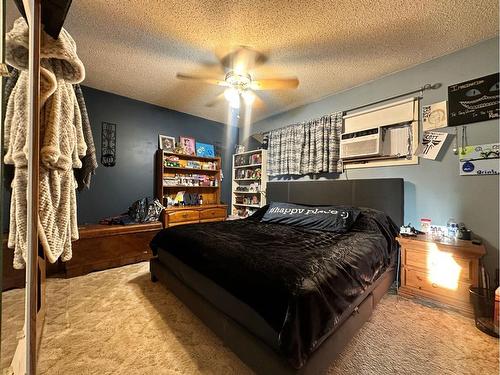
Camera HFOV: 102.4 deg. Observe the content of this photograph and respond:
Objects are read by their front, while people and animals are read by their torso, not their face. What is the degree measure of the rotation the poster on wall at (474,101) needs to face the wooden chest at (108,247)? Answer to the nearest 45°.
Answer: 0° — it already faces it

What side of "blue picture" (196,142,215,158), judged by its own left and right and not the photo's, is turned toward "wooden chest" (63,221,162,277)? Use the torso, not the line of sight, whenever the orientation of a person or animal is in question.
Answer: right

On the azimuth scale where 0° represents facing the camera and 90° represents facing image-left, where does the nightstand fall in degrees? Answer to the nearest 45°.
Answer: approximately 45°

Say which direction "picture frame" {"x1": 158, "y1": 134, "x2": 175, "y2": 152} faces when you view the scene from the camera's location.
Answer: facing the viewer and to the right of the viewer

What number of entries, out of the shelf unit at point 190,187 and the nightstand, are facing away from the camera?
0

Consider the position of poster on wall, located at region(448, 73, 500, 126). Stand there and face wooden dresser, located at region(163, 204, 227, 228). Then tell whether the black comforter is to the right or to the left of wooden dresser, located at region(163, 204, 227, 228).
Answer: left

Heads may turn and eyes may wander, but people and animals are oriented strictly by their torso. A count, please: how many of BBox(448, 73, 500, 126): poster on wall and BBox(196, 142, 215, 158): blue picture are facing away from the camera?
0

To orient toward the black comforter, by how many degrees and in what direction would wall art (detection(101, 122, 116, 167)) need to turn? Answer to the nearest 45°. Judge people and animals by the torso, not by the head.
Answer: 0° — it already faces it

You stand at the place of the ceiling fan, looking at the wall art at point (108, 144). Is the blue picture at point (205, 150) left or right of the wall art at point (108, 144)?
right

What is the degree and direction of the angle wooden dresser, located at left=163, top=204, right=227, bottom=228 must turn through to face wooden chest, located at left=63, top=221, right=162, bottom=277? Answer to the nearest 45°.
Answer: approximately 90° to its right

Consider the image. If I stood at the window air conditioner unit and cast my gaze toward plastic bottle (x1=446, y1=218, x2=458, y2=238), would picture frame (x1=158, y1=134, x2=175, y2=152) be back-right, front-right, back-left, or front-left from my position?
back-right

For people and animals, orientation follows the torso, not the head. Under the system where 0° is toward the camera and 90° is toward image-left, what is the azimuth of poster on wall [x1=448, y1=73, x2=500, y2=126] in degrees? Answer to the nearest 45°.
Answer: approximately 45°

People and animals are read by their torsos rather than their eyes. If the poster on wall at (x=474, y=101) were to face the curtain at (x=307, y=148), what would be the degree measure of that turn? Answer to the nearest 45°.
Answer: approximately 45° to its right

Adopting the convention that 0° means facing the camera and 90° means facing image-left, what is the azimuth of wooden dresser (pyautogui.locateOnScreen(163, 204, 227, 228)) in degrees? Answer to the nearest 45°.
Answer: approximately 315°
